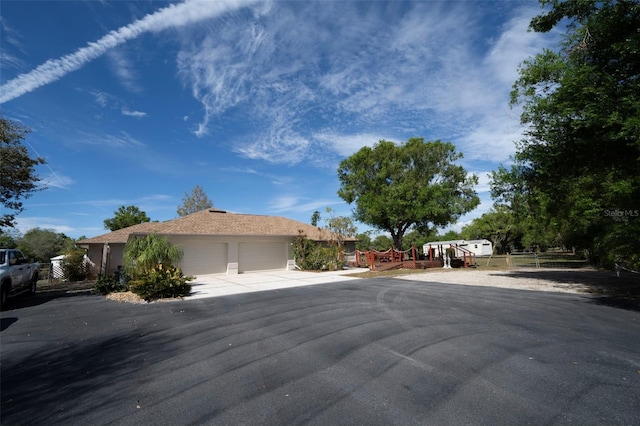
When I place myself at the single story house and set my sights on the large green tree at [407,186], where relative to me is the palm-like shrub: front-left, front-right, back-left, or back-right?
back-right

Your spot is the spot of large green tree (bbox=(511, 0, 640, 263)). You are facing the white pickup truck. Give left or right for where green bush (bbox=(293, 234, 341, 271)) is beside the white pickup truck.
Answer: right

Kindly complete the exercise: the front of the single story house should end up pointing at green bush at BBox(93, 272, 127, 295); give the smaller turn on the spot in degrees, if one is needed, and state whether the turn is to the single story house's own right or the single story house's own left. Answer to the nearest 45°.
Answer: approximately 45° to the single story house's own right

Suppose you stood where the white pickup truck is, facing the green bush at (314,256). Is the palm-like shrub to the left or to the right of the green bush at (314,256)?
right

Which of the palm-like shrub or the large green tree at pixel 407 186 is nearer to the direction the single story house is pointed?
the palm-like shrub

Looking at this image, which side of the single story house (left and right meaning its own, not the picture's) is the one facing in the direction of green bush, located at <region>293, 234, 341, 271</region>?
left

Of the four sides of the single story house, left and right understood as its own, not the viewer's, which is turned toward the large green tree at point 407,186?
left

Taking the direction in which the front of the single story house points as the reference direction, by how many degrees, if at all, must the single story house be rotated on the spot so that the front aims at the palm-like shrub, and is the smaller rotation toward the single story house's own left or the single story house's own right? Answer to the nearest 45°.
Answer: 0° — it already faces it

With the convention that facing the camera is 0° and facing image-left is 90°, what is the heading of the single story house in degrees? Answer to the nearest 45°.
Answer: approximately 0°

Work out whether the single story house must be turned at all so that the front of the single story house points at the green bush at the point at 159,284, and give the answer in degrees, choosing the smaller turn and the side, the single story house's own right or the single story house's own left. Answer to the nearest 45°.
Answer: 0° — it already faces it

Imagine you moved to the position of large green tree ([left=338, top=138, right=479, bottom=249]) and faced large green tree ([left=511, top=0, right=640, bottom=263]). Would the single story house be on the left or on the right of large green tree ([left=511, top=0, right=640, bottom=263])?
right

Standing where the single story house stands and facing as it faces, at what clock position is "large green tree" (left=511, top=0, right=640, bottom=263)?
The large green tree is roughly at 11 o'clock from the single story house.
